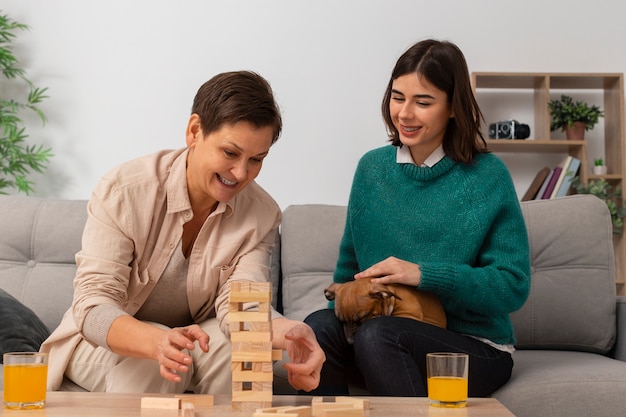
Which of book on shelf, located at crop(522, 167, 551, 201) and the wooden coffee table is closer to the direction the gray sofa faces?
the wooden coffee table

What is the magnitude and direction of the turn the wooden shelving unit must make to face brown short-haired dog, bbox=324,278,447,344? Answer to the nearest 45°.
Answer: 0° — it already faces it

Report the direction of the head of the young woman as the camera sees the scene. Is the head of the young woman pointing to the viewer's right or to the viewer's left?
to the viewer's left

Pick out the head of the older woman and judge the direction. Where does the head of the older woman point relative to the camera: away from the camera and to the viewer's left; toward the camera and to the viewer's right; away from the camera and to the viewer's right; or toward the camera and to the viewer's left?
toward the camera and to the viewer's right

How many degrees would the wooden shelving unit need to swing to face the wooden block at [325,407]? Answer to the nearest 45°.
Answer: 0° — it already faces it

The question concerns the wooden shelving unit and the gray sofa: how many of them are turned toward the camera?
2

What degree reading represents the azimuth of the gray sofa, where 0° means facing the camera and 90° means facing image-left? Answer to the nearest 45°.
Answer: approximately 0°

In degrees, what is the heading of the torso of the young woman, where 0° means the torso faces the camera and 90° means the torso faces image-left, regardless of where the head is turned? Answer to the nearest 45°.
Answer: approximately 45°
